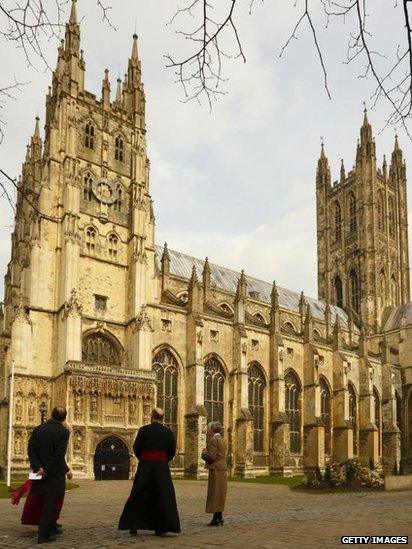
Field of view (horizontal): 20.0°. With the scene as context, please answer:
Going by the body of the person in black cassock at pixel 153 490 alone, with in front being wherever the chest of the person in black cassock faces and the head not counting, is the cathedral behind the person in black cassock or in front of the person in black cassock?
in front

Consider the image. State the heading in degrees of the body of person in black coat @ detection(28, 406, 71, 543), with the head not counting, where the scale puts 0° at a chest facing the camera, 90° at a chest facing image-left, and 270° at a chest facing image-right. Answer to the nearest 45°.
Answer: approximately 225°

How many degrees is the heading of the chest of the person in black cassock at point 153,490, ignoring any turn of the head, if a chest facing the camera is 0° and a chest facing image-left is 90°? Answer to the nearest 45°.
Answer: approximately 180°

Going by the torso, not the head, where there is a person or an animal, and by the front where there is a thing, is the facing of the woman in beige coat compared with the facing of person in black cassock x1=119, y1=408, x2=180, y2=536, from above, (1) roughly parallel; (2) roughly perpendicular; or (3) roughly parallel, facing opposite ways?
roughly perpendicular

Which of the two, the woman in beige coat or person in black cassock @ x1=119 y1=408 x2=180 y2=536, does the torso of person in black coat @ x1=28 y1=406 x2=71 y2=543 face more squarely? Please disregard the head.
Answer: the woman in beige coat

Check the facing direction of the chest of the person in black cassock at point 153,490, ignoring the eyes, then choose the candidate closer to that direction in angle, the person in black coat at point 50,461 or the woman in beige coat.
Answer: the woman in beige coat

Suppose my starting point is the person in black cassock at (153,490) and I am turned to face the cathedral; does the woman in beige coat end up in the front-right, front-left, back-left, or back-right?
front-right

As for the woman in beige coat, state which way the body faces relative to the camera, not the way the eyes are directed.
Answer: to the viewer's left
